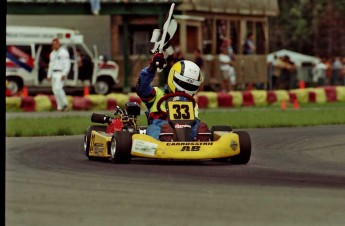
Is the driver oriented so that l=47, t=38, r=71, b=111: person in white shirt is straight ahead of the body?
no

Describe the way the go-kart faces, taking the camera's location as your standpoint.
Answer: facing the viewer and to the right of the viewer

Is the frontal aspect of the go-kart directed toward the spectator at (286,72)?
no

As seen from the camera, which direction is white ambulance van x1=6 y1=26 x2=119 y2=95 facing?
to the viewer's right

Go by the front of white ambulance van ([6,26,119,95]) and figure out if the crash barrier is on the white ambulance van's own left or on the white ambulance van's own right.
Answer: on the white ambulance van's own right

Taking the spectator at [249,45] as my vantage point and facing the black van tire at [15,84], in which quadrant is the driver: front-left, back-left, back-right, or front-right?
front-left

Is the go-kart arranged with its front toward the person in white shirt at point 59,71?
no

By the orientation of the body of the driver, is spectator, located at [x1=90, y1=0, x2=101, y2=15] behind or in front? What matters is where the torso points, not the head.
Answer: behind

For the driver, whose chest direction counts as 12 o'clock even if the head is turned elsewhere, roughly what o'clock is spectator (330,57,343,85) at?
The spectator is roughly at 8 o'clock from the driver.

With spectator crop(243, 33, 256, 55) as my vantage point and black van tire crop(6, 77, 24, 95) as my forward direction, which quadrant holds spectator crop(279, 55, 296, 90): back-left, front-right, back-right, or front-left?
back-left
